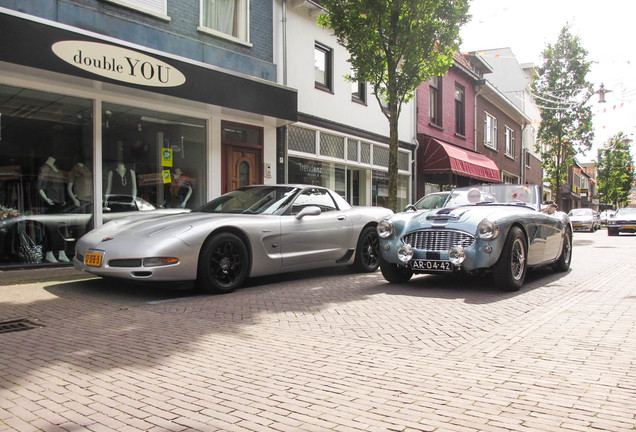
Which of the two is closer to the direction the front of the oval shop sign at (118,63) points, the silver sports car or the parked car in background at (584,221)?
the silver sports car

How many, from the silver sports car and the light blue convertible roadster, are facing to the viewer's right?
0

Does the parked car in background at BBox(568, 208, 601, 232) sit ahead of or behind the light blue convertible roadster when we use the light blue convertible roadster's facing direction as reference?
behind

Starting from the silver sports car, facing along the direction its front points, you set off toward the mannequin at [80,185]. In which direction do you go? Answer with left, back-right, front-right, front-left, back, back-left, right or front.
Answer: right

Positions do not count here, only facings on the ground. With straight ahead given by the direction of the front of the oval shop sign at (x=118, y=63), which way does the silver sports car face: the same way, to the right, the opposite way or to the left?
to the right

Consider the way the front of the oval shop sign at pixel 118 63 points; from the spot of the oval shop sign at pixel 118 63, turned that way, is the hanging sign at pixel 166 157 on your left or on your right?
on your left

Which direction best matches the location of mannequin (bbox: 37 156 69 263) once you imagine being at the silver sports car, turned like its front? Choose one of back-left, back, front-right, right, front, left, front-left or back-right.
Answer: right

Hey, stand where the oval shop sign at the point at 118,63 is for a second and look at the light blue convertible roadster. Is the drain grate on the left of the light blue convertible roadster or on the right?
right

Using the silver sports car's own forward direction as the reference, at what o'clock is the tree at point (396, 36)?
The tree is roughly at 6 o'clock from the silver sports car.

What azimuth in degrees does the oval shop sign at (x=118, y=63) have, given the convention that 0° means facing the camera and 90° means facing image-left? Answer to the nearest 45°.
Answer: approximately 315°

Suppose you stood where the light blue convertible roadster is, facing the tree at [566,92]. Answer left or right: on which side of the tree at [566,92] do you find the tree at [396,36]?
left

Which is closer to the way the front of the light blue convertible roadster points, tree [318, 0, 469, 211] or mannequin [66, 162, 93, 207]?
the mannequin

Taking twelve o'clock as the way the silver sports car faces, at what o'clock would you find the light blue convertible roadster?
The light blue convertible roadster is roughly at 8 o'clock from the silver sports car.

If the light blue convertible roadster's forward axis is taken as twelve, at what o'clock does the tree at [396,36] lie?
The tree is roughly at 4 o'clock from the light blue convertible roadster.

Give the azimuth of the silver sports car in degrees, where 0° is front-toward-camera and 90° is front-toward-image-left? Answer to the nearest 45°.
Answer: approximately 45°

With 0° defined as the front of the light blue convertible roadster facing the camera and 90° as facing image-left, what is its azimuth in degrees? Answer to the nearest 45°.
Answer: approximately 45°
